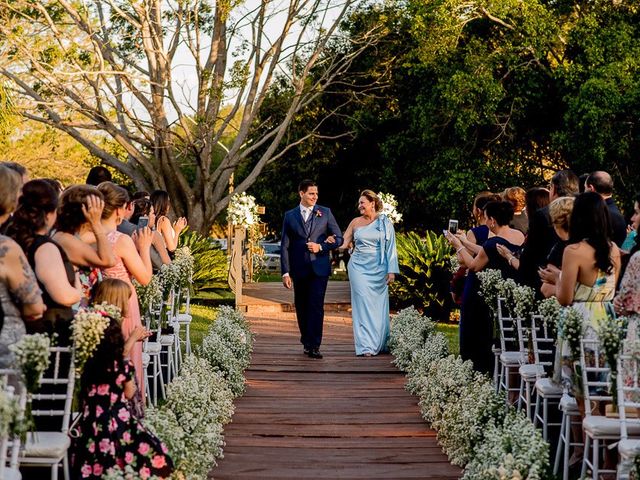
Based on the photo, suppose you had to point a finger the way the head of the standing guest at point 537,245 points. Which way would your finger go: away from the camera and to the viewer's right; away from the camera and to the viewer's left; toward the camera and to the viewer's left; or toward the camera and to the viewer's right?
away from the camera and to the viewer's left

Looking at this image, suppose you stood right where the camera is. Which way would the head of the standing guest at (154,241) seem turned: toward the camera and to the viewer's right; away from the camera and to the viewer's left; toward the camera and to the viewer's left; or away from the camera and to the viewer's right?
away from the camera and to the viewer's right

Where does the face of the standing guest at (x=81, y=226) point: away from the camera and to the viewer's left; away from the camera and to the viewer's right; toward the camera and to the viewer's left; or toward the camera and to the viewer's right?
away from the camera and to the viewer's right

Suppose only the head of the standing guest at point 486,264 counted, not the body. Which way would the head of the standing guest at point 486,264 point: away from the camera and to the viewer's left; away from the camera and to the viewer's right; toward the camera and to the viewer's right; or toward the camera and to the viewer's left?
away from the camera and to the viewer's left

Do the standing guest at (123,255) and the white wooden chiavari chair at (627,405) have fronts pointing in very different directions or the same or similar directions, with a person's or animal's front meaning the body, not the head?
very different directions

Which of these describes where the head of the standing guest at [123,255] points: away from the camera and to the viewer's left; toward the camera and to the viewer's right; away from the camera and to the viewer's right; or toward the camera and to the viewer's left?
away from the camera and to the viewer's right

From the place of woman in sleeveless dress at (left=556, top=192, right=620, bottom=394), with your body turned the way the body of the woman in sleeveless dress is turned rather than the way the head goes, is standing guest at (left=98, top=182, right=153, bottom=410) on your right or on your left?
on your left
